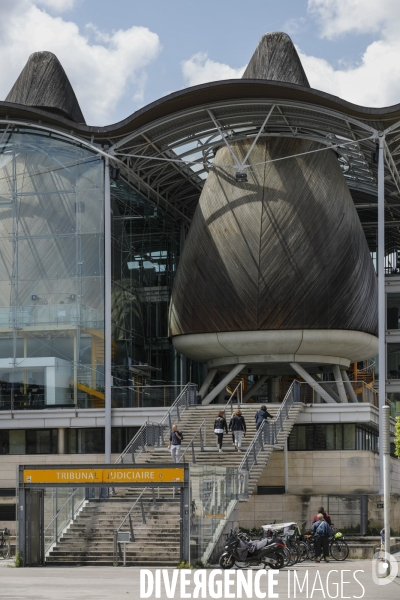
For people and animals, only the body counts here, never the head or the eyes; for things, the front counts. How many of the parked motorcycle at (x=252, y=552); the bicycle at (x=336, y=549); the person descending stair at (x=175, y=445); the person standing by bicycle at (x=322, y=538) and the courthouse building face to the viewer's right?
1

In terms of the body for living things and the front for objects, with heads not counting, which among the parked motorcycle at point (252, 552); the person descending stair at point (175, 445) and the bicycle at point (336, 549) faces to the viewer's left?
the parked motorcycle

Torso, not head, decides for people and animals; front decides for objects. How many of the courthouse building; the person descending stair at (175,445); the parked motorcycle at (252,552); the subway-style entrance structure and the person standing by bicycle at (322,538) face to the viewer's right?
0

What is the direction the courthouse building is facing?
toward the camera

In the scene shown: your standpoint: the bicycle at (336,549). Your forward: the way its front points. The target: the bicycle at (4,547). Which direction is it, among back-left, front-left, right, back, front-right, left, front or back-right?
back

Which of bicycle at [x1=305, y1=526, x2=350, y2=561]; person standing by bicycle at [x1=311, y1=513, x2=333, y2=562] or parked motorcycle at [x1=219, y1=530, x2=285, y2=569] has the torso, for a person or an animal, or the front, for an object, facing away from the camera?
the person standing by bicycle

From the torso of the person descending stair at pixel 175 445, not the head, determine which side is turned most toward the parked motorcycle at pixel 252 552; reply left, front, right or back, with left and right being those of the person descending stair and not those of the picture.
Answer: front

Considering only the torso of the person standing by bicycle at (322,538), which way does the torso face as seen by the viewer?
away from the camera

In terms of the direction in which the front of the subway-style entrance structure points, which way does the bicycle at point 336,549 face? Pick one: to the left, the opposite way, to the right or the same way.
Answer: to the left

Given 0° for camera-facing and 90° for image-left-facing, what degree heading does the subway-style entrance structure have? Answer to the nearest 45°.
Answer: approximately 0°

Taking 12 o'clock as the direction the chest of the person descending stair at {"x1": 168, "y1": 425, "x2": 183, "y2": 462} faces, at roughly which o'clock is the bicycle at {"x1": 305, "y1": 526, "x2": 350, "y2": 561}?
The bicycle is roughly at 11 o'clock from the person descending stair.

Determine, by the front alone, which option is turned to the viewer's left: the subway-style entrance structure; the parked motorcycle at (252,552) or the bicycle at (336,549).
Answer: the parked motorcycle

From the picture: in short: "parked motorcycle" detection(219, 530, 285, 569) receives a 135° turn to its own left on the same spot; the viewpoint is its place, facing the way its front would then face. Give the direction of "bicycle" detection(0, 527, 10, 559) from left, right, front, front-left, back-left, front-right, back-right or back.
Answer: back

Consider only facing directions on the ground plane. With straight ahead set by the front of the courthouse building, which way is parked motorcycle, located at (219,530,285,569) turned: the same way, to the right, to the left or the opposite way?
to the right

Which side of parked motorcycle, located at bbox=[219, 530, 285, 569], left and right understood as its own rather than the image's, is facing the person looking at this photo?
left

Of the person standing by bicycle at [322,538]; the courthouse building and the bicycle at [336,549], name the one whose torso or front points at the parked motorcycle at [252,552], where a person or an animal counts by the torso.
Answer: the courthouse building

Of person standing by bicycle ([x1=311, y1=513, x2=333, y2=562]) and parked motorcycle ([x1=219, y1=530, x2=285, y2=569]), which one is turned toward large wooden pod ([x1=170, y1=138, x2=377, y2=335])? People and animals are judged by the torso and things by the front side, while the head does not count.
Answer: the person standing by bicycle

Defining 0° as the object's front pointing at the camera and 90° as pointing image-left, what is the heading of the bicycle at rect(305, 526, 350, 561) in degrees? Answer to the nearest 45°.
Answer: approximately 270°
